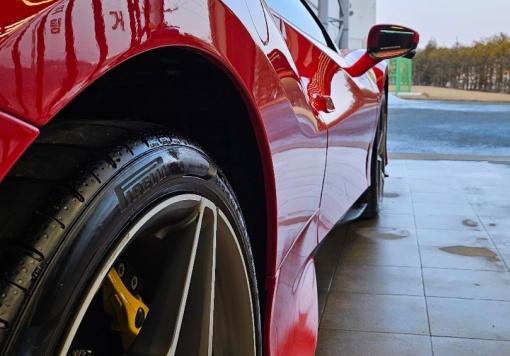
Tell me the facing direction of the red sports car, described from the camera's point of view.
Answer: facing away from the viewer and to the right of the viewer
